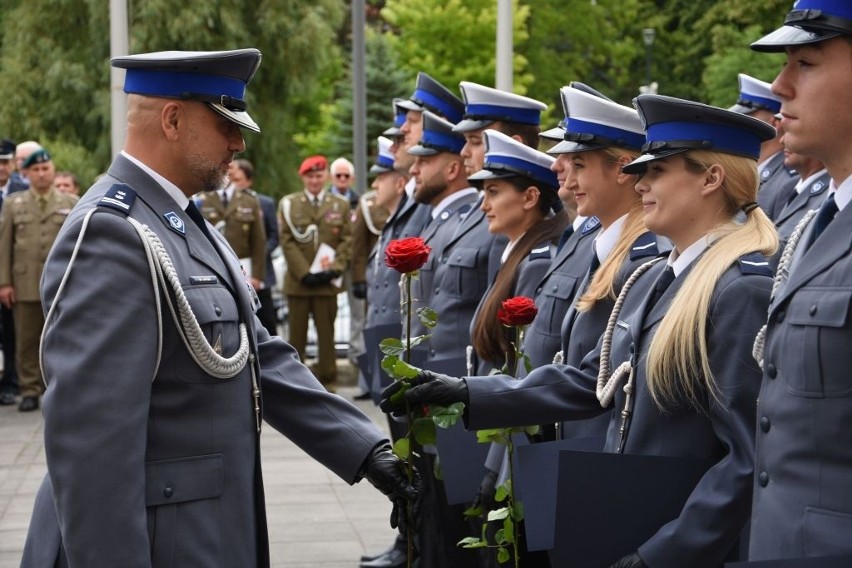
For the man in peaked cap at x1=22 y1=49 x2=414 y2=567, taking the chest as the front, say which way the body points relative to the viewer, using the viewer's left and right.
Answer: facing to the right of the viewer

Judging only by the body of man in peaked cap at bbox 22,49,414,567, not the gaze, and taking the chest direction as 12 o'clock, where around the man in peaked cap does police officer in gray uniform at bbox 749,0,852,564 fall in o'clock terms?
The police officer in gray uniform is roughly at 1 o'clock from the man in peaked cap.

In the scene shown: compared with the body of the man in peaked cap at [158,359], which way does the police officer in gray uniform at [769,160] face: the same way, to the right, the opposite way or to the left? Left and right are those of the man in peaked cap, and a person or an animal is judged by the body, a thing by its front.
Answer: the opposite way

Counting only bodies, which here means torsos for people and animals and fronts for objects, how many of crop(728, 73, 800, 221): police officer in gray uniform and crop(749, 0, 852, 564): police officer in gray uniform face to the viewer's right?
0

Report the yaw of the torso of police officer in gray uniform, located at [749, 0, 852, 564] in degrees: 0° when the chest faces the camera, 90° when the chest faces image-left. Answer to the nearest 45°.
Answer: approximately 45°

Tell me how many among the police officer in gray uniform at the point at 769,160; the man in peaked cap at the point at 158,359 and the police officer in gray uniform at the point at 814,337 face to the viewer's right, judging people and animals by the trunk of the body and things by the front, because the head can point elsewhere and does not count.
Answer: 1

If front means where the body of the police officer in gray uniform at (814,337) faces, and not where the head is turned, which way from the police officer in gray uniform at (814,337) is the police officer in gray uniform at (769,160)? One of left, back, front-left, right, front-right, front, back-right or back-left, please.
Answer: back-right

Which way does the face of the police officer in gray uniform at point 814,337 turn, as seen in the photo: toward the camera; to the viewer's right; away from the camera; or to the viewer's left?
to the viewer's left

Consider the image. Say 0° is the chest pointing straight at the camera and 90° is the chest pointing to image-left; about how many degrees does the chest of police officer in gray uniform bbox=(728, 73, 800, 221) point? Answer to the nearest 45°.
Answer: approximately 45°

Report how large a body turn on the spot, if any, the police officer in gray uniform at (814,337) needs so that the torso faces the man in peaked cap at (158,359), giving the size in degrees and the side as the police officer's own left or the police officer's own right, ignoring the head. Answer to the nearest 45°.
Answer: approximately 45° to the police officer's own right

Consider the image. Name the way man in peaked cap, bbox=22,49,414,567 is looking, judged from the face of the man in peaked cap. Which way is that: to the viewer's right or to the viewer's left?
to the viewer's right

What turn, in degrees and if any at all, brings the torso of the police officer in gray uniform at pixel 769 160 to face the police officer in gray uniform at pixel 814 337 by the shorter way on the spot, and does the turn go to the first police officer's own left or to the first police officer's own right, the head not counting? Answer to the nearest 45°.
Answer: approximately 45° to the first police officer's own left

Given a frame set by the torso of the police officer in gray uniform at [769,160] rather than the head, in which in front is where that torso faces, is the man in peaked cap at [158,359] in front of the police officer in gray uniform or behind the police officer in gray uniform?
in front

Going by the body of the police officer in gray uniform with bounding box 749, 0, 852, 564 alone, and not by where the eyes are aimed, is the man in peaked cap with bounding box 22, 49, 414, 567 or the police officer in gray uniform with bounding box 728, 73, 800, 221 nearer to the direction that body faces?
the man in peaked cap
